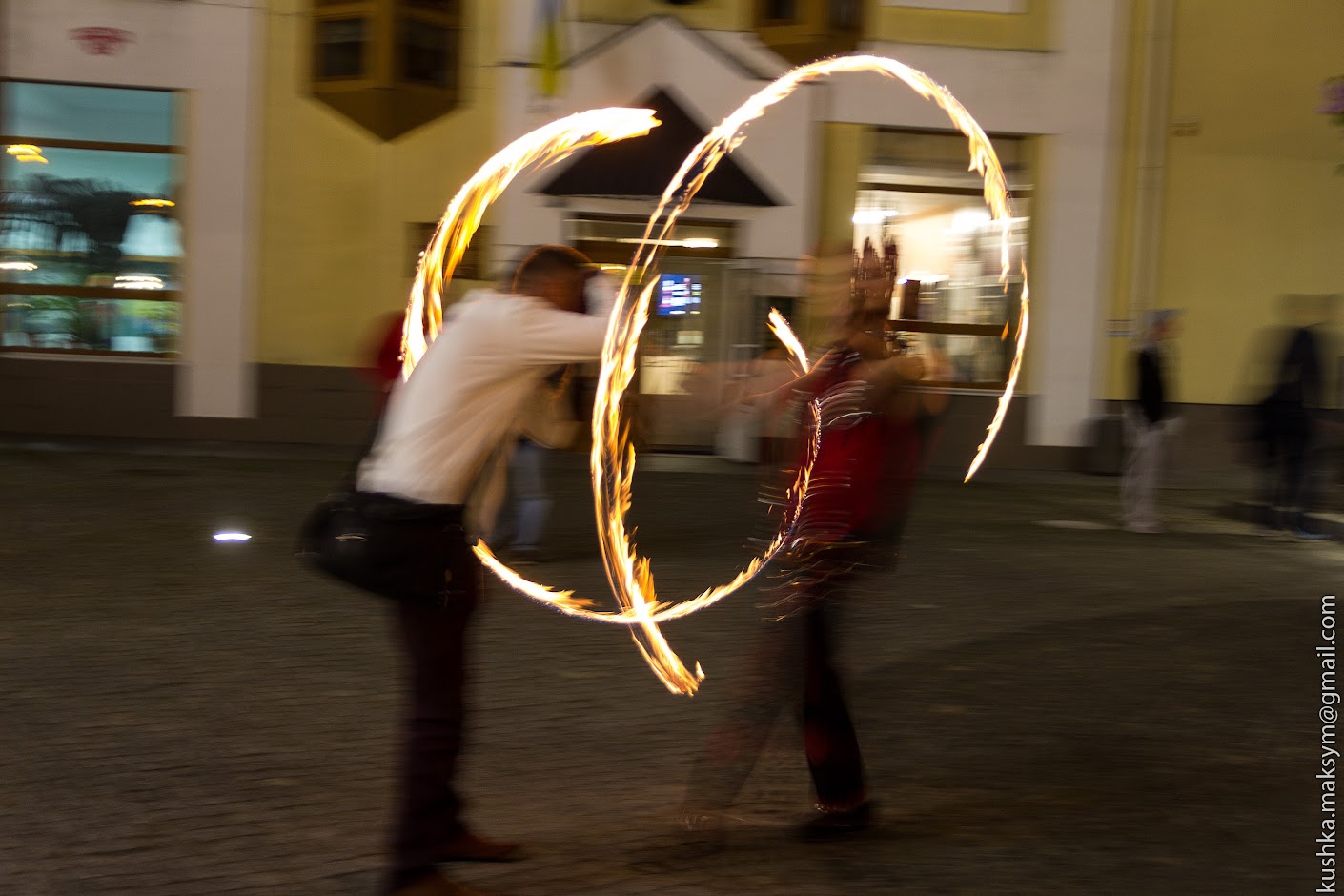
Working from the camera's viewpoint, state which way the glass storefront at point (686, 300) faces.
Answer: facing the viewer

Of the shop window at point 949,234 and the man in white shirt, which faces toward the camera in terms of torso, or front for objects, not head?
the shop window

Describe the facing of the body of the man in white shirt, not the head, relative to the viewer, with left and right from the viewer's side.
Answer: facing to the right of the viewer

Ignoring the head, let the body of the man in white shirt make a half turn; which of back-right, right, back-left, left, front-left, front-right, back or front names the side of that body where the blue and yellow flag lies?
right

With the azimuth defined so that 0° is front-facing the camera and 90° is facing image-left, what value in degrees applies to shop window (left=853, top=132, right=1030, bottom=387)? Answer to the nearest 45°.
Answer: approximately 0°

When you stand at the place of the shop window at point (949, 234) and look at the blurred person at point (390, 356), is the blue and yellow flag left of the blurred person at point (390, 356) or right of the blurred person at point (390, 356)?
right

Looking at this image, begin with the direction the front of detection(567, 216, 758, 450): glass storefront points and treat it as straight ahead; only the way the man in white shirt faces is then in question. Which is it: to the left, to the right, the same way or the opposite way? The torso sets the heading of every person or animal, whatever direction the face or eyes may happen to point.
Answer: to the left

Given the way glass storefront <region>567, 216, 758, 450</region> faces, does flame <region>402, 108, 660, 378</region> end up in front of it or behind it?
in front

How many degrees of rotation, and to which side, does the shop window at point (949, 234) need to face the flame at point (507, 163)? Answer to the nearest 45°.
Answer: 0° — it already faces it

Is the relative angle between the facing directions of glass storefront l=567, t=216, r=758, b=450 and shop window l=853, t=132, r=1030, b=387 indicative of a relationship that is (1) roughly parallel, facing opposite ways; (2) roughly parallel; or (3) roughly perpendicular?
roughly parallel
